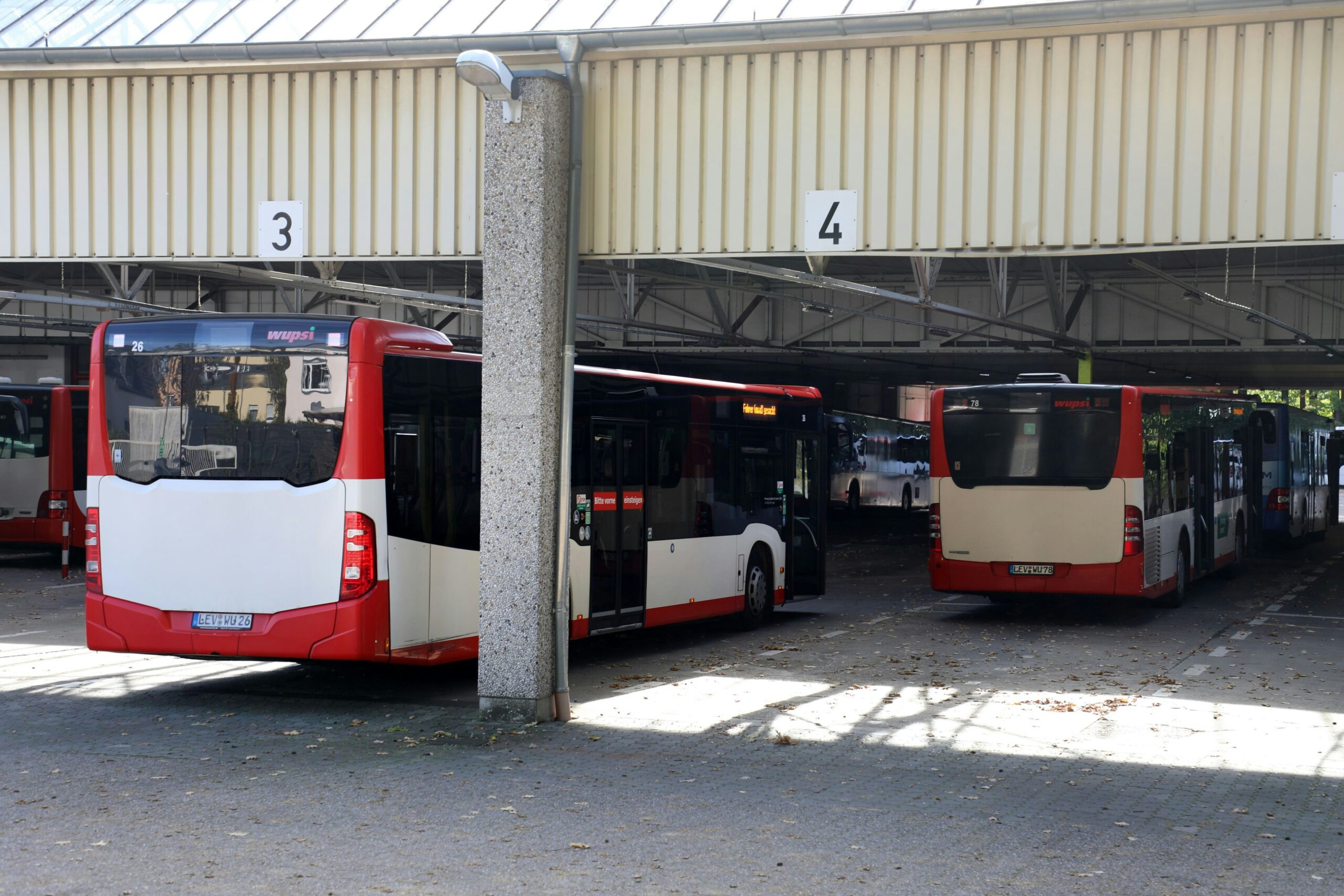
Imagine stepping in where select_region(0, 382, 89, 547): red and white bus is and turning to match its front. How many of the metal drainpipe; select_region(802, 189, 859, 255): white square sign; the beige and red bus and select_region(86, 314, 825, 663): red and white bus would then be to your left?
0

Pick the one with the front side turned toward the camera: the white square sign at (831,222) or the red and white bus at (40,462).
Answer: the white square sign

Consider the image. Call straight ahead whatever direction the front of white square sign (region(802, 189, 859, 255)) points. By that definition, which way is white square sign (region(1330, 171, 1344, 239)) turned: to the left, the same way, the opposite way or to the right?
the same way

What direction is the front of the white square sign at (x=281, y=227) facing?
toward the camera

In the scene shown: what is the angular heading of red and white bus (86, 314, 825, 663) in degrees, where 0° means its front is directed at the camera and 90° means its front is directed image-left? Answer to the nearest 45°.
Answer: approximately 225°

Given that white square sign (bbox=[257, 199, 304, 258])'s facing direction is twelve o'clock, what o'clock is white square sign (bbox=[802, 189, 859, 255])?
white square sign (bbox=[802, 189, 859, 255]) is roughly at 10 o'clock from white square sign (bbox=[257, 199, 304, 258]).

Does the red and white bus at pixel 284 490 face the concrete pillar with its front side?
no

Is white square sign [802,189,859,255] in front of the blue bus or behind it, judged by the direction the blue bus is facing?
behind

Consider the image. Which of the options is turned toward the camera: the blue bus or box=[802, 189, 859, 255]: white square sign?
the white square sign

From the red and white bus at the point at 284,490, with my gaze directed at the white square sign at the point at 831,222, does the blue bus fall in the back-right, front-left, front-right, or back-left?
front-left

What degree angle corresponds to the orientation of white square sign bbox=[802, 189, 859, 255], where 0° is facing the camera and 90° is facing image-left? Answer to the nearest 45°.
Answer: approximately 0°

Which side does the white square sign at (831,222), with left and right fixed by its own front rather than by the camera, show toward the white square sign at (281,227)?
right

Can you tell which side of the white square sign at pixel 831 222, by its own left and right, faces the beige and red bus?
back

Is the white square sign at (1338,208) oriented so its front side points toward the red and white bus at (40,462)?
no

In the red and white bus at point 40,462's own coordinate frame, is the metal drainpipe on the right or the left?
on its right

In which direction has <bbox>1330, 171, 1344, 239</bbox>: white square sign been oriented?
toward the camera
